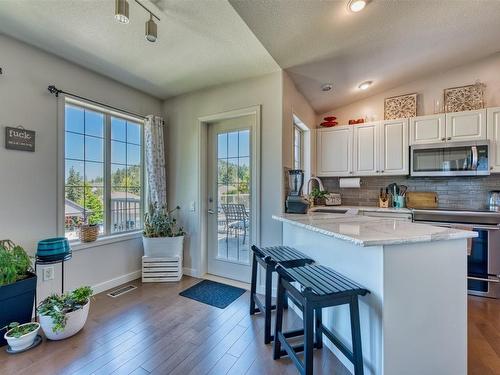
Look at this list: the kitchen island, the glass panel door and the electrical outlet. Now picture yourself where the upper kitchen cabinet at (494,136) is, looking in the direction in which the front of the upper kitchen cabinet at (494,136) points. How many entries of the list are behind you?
0

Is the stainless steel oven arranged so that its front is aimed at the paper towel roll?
no

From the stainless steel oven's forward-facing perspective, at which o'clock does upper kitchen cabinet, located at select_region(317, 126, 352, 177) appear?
The upper kitchen cabinet is roughly at 3 o'clock from the stainless steel oven.

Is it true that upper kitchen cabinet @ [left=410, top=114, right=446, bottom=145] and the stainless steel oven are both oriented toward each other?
no

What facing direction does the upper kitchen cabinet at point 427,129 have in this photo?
toward the camera

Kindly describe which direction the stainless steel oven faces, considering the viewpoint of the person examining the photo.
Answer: facing the viewer

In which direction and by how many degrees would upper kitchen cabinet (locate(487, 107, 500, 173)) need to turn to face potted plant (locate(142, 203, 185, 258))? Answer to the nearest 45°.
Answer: approximately 45° to its right

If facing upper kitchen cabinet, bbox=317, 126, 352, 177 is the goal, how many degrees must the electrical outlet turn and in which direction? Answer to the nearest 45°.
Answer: approximately 90° to its left

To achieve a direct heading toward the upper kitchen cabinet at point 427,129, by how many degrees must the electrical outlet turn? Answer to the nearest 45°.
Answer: approximately 45° to its left

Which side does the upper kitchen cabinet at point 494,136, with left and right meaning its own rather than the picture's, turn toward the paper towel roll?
right

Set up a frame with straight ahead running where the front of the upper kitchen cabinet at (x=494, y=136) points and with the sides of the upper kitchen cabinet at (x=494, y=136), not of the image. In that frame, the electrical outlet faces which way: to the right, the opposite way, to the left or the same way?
to the left

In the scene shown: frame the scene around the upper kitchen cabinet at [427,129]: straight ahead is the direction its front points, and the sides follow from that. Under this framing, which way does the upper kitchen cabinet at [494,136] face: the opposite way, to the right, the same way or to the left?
the same way

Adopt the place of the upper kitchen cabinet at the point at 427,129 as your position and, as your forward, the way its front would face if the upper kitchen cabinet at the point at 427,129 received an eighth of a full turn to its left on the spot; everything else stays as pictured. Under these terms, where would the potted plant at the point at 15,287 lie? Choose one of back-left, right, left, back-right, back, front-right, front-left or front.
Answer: right
